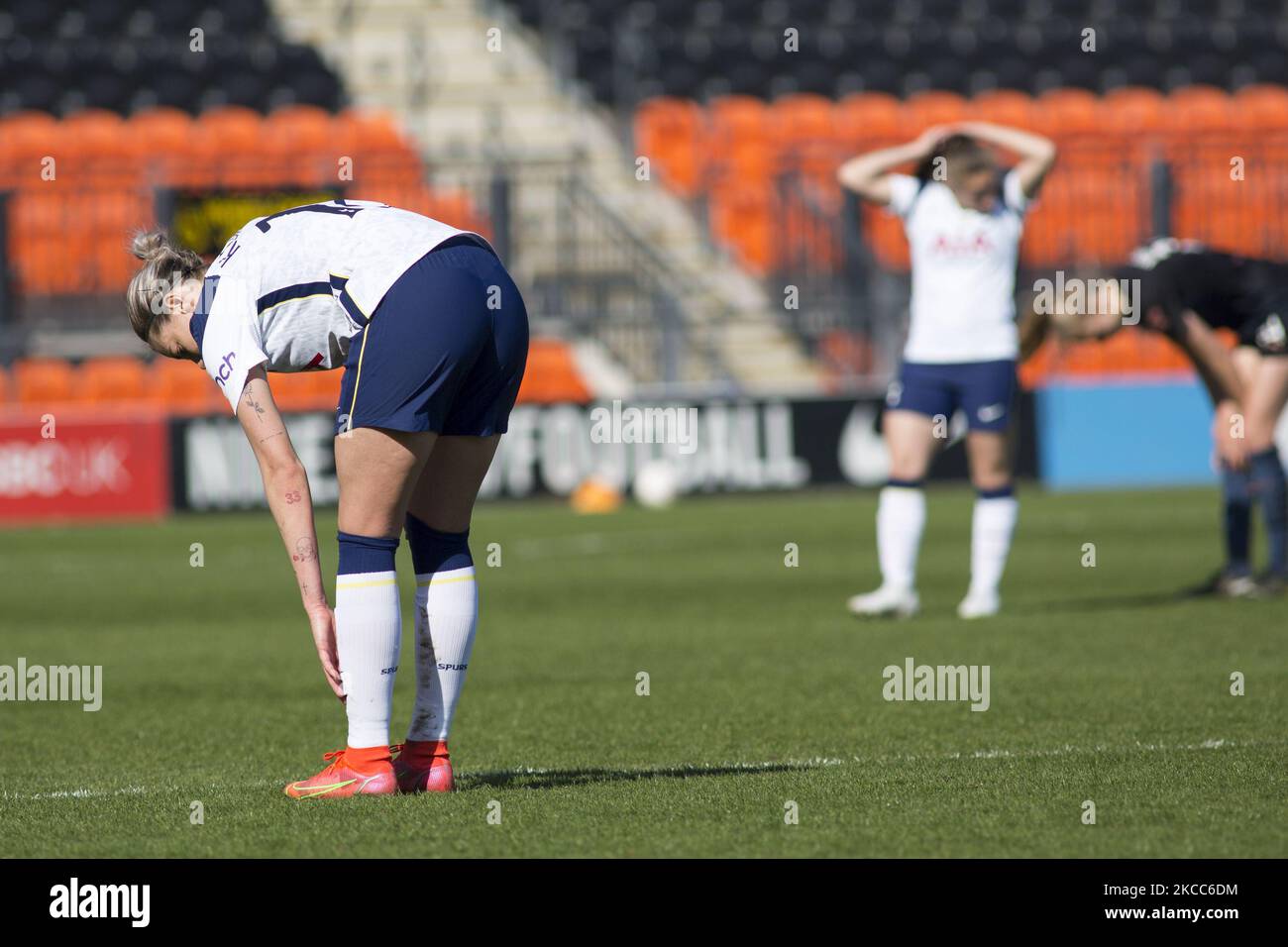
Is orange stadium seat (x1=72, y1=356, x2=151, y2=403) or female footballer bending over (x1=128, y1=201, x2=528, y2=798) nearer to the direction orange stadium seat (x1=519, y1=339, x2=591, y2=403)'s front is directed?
the female footballer bending over

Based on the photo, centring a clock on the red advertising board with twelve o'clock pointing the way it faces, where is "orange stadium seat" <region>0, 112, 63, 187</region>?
The orange stadium seat is roughly at 6 o'clock from the red advertising board.

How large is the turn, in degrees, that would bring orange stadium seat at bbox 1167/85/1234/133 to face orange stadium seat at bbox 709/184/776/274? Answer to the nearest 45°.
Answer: approximately 45° to its right

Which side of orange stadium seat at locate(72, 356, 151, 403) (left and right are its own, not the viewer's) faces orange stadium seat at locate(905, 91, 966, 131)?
left

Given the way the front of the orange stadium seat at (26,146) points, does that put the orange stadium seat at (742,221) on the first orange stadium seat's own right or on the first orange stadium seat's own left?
on the first orange stadium seat's own left

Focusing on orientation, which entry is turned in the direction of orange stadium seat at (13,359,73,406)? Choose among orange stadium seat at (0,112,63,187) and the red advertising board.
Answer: orange stadium seat at (0,112,63,187)

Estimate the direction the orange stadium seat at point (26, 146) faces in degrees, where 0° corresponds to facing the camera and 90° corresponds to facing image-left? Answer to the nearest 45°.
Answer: approximately 0°

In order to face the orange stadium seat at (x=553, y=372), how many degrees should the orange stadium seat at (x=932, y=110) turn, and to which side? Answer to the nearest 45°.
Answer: approximately 45° to its right
